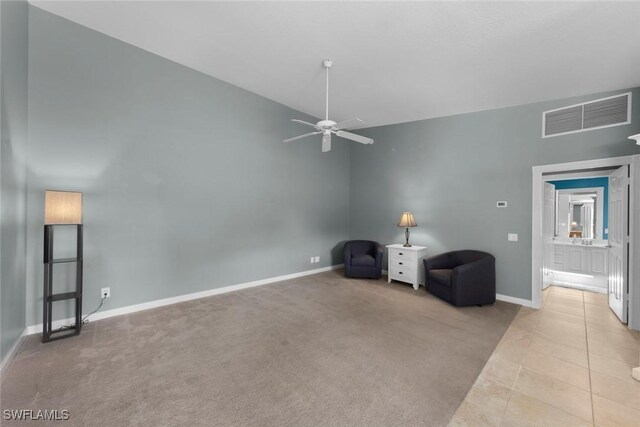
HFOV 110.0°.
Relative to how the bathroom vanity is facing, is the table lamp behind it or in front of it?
in front

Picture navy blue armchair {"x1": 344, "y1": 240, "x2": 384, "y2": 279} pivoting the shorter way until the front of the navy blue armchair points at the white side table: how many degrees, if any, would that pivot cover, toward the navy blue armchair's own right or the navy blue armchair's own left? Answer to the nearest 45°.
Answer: approximately 90° to the navy blue armchair's own left

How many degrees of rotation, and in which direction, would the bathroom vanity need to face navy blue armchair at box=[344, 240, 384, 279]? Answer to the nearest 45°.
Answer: approximately 45° to its right

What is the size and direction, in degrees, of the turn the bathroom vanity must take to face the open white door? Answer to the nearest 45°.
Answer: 0° — it already faces it

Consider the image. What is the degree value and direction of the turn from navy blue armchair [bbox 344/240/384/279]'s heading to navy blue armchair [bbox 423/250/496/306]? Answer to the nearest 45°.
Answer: approximately 45° to its left

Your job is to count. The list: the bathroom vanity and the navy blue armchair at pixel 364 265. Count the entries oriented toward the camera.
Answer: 2

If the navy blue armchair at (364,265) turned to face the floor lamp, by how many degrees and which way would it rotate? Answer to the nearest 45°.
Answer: approximately 45° to its right

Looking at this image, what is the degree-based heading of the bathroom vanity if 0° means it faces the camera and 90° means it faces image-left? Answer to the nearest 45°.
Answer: approximately 0°
